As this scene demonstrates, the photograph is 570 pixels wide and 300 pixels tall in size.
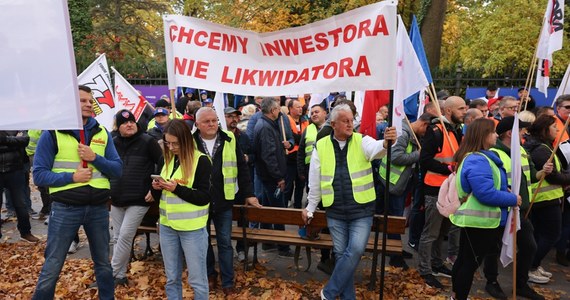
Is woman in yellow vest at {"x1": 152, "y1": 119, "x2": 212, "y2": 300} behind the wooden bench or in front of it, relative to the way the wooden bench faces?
in front

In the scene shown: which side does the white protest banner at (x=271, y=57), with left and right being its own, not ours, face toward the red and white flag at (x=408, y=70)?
left

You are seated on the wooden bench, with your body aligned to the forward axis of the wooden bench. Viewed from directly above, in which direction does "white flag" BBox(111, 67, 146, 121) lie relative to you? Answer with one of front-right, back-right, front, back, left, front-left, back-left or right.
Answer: back-right

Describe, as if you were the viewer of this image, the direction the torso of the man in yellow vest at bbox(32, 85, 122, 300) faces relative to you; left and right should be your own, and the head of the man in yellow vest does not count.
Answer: facing the viewer

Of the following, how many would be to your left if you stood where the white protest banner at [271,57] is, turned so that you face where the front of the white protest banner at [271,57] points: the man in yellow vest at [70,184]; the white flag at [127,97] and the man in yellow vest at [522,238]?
1

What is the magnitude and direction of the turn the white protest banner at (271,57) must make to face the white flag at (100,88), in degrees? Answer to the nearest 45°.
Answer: approximately 135° to its right

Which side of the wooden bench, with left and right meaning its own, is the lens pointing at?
front

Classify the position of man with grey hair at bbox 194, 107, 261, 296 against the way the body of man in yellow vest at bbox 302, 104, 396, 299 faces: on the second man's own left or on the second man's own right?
on the second man's own right

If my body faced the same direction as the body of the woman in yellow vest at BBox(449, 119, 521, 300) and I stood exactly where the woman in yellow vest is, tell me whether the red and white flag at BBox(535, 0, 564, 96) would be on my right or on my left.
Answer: on my left

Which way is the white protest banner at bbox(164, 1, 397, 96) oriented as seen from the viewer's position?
toward the camera

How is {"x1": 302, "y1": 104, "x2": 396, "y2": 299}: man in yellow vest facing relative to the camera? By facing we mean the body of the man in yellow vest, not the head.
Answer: toward the camera

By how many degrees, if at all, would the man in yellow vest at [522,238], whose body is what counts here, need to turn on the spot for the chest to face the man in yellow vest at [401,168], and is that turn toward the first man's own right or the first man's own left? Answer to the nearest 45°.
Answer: approximately 180°
